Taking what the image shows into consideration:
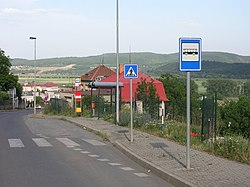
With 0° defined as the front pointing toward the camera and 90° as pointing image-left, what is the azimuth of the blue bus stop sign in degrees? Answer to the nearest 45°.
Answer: approximately 0°
